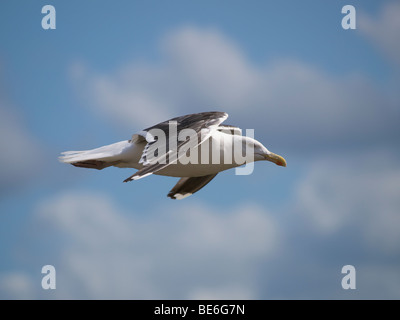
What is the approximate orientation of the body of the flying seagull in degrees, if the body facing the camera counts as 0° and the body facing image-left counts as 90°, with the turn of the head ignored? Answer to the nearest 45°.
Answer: approximately 270°
